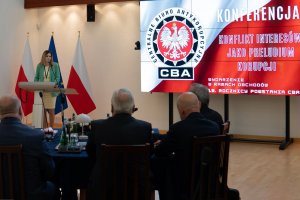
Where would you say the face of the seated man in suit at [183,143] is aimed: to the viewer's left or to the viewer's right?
to the viewer's left

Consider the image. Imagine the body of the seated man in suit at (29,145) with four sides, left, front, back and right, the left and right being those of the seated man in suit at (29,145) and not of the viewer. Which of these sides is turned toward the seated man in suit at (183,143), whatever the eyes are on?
right

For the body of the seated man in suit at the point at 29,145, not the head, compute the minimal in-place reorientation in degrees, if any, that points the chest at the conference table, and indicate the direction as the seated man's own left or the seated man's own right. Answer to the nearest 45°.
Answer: approximately 45° to the seated man's own right

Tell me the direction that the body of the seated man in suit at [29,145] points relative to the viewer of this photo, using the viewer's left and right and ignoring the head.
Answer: facing away from the viewer

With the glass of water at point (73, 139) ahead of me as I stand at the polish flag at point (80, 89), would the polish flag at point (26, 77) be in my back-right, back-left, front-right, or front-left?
back-right

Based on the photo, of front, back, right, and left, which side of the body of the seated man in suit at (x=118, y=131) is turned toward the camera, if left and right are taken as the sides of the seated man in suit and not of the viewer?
back

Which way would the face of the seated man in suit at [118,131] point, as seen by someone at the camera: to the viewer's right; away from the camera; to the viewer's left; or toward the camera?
away from the camera

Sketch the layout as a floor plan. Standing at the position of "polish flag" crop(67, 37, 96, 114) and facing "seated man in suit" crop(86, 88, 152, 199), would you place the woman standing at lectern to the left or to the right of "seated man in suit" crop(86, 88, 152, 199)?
right

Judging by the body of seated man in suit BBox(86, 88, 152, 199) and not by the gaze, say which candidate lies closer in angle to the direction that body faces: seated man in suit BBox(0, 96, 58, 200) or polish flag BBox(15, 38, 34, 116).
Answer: the polish flag

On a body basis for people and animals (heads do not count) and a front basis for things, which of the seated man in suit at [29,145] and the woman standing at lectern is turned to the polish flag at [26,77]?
the seated man in suit

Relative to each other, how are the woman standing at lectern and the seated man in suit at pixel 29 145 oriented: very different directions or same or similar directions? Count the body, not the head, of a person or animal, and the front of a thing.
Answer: very different directions

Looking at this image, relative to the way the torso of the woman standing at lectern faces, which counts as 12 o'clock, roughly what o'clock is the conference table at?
The conference table is roughly at 12 o'clock from the woman standing at lectern.

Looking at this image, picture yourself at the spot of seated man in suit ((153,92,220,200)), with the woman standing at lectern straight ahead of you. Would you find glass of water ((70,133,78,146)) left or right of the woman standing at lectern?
left

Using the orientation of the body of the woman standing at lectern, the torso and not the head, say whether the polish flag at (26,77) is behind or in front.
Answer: behind

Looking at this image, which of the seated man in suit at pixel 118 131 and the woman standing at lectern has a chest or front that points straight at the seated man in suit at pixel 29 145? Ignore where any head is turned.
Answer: the woman standing at lectern
